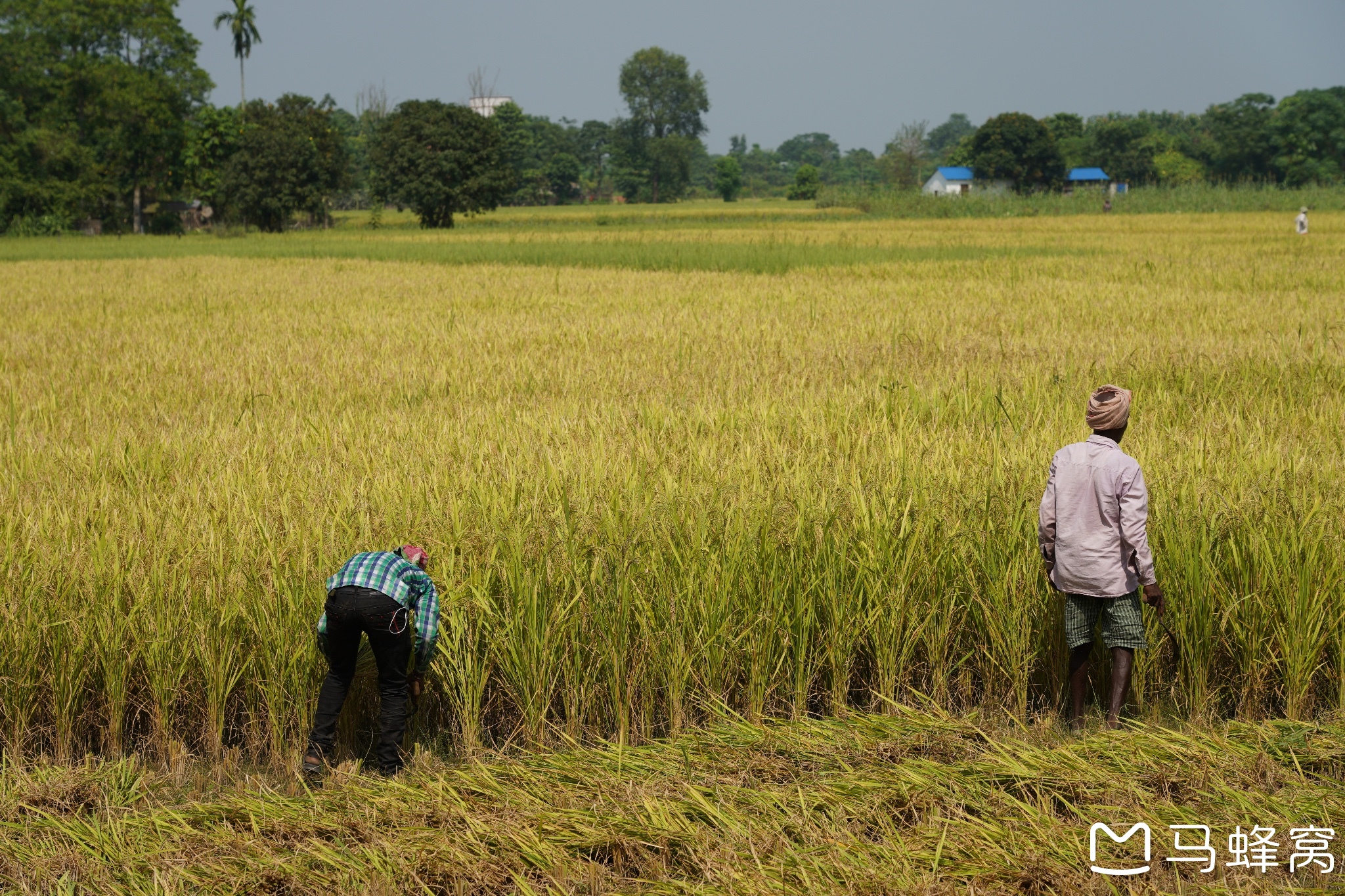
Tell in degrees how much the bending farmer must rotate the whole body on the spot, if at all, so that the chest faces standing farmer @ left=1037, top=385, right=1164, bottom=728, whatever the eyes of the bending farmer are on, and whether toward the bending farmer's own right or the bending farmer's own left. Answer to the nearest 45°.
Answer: approximately 45° to the bending farmer's own right

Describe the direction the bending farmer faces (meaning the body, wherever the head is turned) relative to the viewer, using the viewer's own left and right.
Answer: facing away from the viewer and to the right of the viewer

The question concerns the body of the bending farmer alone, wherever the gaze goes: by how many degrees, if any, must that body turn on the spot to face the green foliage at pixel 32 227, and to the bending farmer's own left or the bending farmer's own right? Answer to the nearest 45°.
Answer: approximately 45° to the bending farmer's own left
